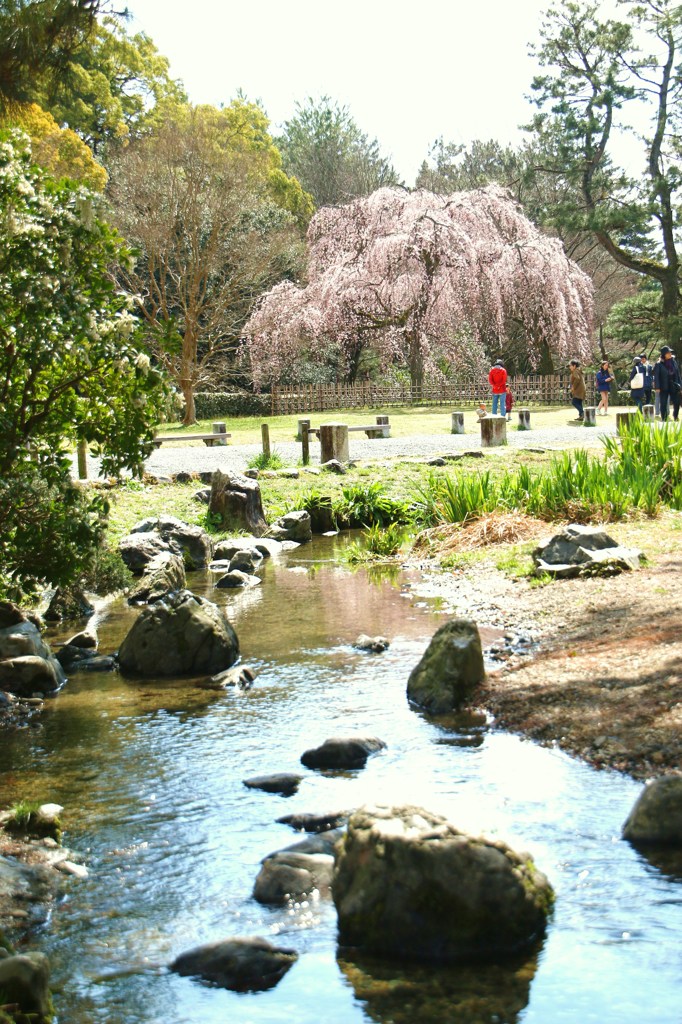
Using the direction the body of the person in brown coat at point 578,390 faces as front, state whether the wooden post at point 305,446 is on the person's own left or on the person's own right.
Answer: on the person's own left

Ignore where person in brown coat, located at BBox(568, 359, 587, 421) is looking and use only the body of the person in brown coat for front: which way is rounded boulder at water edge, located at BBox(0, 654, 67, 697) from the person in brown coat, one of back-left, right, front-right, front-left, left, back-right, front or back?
left

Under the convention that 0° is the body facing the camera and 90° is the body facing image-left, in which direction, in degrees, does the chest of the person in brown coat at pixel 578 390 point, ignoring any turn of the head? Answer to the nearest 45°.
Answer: approximately 90°

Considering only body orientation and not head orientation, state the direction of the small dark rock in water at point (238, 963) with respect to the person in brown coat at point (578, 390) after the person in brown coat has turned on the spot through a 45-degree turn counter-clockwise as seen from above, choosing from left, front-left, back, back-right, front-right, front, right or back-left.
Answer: front-left

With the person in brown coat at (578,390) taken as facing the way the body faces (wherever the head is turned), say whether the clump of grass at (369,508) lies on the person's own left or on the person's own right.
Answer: on the person's own left

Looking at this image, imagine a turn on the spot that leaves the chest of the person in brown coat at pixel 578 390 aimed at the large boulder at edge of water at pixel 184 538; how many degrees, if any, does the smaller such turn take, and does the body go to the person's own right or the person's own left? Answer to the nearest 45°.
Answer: approximately 90° to the person's own left
